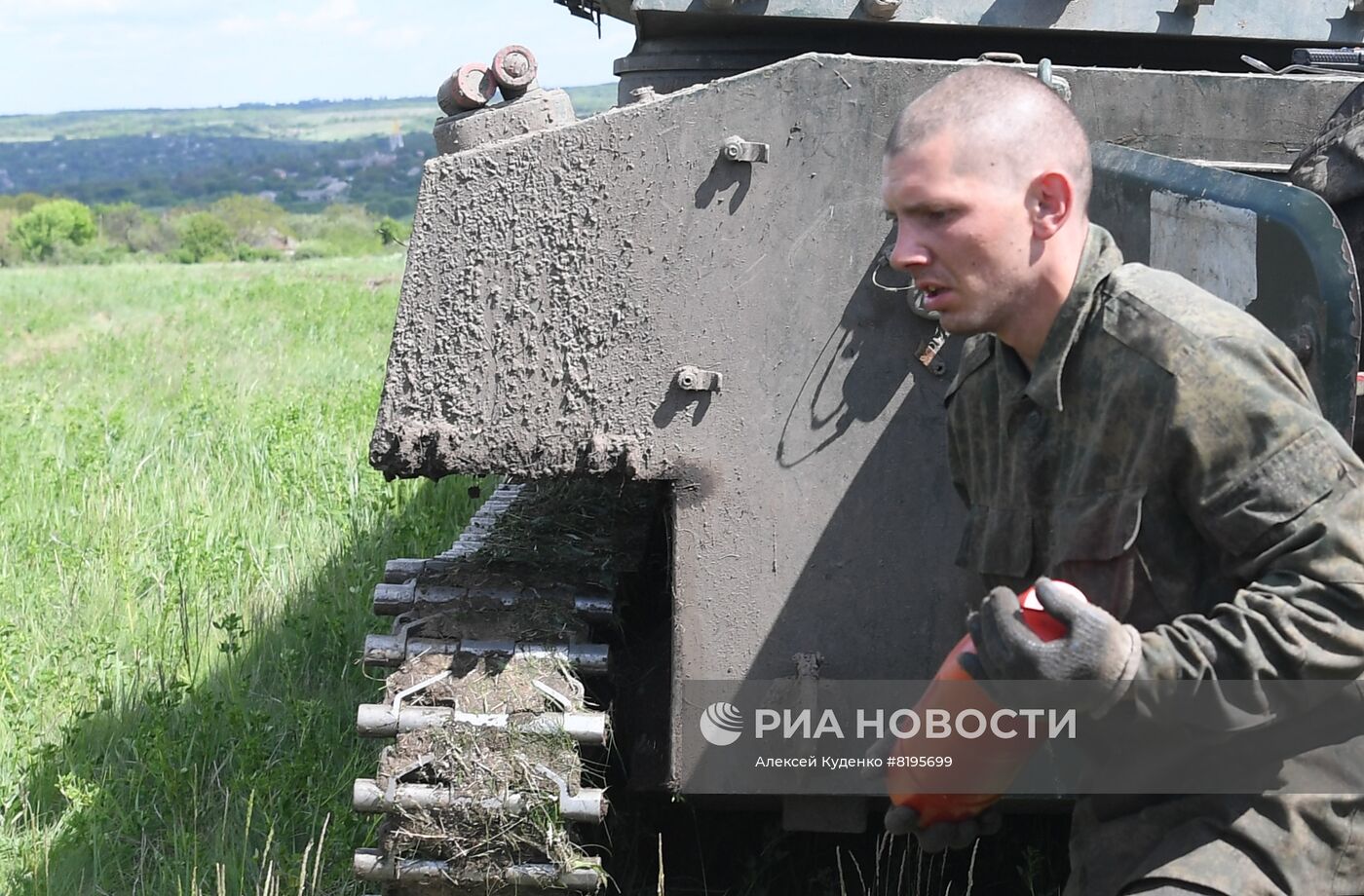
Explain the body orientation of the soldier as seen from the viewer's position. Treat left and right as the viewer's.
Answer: facing the viewer and to the left of the viewer

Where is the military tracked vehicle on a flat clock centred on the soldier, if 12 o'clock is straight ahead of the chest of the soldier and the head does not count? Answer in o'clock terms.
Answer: The military tracked vehicle is roughly at 3 o'clock from the soldier.
